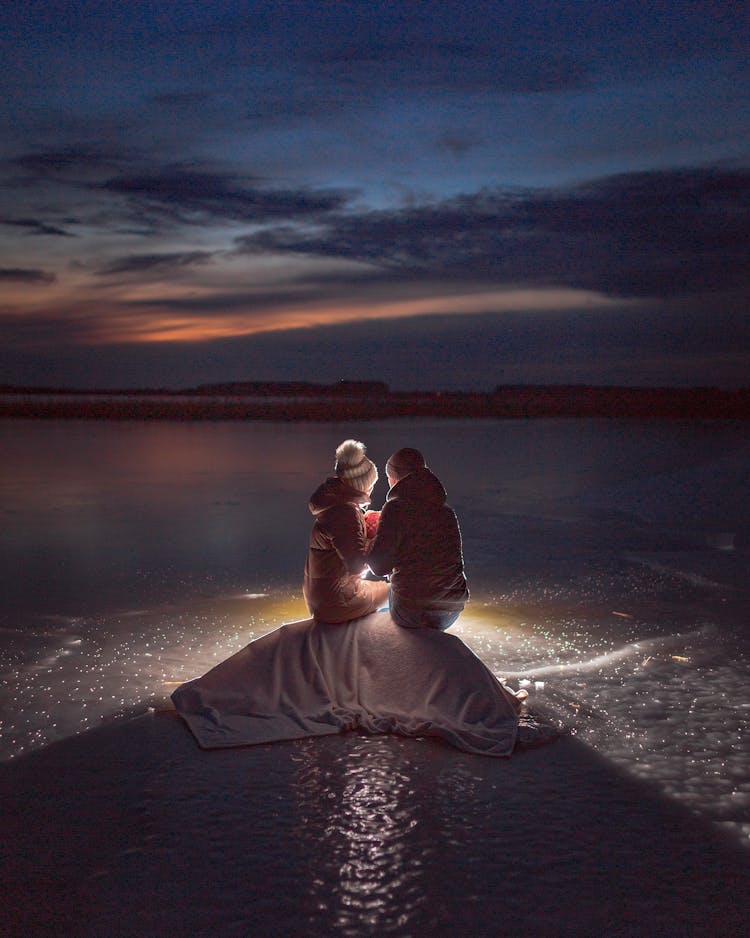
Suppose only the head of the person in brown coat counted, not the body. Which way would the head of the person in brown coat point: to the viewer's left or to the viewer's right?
to the viewer's right

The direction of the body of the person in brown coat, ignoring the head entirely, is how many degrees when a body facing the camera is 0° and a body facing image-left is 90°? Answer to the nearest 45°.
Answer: approximately 225°

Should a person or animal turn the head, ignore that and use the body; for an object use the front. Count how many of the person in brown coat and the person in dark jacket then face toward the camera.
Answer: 0

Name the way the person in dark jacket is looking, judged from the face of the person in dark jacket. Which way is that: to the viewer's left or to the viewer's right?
to the viewer's left

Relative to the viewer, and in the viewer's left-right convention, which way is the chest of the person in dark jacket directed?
facing away from the viewer and to the left of the viewer
